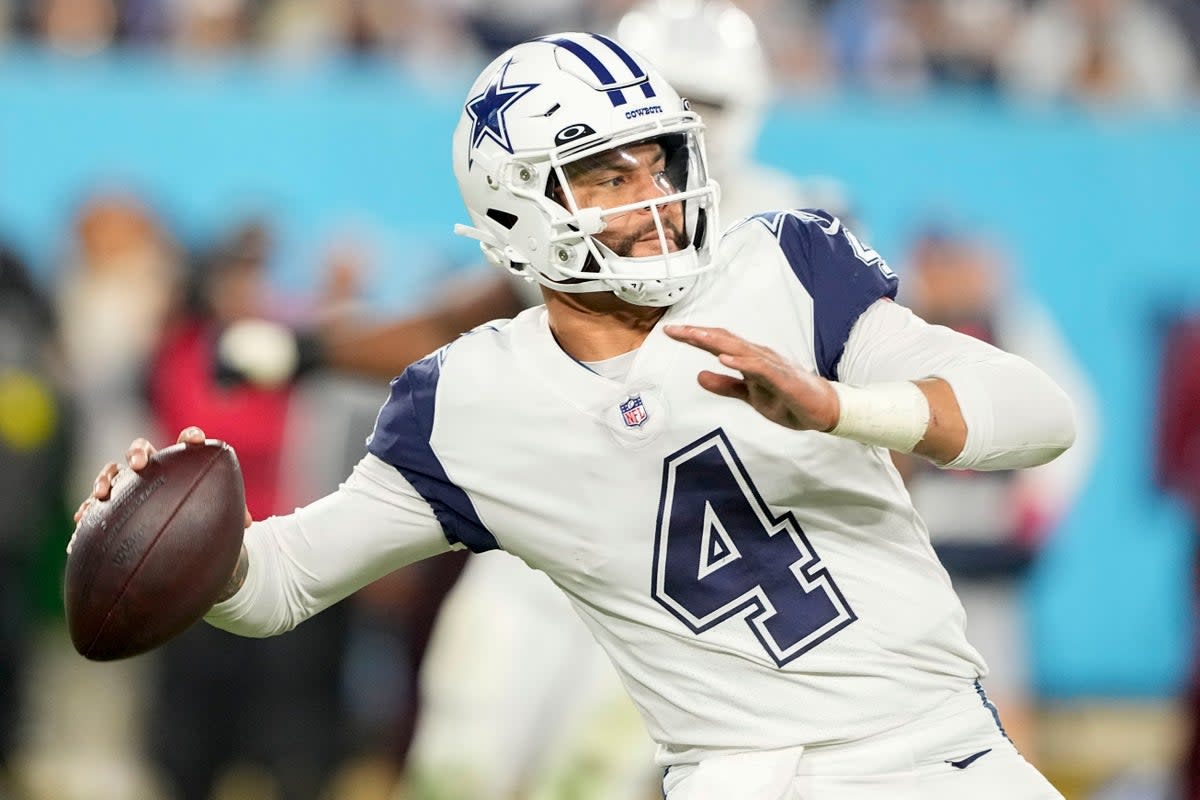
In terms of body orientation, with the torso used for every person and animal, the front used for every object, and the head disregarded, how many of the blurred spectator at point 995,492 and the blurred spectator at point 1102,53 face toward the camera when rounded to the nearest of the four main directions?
2

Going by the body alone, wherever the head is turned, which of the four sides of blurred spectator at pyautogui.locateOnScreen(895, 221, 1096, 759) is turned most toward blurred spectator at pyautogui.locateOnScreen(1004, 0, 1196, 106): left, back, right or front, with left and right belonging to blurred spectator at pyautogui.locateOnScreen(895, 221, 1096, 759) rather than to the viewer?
back

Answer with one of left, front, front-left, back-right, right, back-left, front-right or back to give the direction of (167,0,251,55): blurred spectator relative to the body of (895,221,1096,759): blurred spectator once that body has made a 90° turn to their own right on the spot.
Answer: front

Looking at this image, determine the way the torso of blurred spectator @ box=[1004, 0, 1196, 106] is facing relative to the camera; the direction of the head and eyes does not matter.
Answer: toward the camera

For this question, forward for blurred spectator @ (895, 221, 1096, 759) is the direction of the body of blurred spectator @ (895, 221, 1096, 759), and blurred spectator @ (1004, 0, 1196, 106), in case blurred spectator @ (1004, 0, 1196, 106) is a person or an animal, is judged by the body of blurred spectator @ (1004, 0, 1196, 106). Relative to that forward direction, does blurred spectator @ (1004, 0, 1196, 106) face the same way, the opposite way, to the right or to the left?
the same way

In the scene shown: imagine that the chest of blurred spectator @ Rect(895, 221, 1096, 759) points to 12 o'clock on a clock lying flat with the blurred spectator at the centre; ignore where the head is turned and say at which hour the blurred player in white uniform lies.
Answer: The blurred player in white uniform is roughly at 1 o'clock from the blurred spectator.

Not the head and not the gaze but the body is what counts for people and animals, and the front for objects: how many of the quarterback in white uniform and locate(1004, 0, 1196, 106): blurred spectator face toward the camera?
2

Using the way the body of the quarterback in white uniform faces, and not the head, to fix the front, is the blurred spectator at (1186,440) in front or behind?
behind

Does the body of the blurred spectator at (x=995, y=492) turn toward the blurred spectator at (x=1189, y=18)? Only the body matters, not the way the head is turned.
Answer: no

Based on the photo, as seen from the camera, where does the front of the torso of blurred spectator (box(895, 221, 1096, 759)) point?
toward the camera

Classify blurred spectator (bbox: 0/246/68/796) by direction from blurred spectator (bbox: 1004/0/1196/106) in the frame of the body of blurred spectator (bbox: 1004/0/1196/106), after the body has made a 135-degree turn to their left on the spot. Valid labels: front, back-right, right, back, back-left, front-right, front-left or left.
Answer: back

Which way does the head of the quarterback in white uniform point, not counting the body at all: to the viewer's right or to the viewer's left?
to the viewer's right

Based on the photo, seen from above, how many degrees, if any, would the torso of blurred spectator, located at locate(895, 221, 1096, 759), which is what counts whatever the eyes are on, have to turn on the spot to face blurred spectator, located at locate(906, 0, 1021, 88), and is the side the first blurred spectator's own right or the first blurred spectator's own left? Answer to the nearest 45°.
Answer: approximately 180°

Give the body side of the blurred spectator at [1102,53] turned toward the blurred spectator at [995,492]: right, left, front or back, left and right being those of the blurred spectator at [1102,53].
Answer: front

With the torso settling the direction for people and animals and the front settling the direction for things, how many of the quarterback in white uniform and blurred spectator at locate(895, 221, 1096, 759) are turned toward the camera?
2

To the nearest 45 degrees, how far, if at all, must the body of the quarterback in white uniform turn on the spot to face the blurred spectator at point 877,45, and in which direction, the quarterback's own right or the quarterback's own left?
approximately 180°
